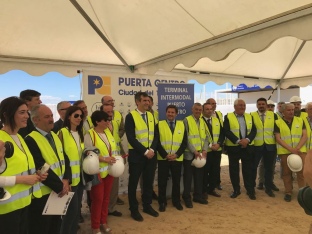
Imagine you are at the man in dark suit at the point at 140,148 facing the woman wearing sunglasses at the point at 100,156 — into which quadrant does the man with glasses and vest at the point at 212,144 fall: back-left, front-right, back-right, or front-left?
back-left

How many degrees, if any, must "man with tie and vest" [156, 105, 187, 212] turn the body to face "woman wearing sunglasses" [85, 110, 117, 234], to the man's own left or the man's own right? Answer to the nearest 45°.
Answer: approximately 45° to the man's own right

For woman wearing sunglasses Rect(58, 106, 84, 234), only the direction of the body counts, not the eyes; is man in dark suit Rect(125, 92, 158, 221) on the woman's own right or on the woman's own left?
on the woman's own left

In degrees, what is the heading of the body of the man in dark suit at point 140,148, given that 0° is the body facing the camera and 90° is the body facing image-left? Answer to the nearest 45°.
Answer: approximately 315°

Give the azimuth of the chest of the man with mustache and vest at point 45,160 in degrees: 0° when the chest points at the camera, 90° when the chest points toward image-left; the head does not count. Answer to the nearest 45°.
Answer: approximately 315°

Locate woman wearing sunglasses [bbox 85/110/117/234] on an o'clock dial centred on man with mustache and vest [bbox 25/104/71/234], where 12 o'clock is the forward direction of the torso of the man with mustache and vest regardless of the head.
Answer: The woman wearing sunglasses is roughly at 9 o'clock from the man with mustache and vest.

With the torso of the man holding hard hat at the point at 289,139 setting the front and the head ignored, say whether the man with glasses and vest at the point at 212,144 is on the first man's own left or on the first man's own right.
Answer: on the first man's own right

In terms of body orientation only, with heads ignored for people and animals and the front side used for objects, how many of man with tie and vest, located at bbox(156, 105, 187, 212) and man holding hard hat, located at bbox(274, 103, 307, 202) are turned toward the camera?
2
